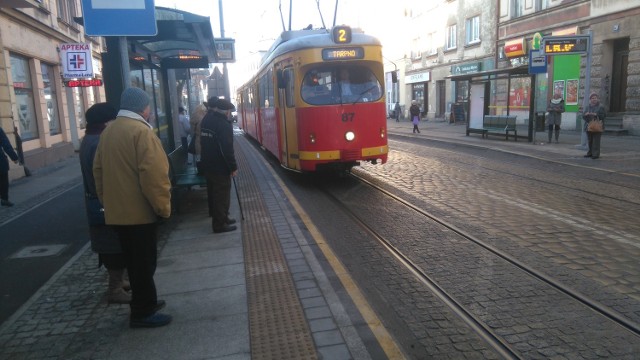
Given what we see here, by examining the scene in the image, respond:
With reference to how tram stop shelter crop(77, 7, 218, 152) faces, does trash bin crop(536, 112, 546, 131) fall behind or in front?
in front

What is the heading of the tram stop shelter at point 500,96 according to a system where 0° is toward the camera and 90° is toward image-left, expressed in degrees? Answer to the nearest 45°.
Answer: approximately 45°

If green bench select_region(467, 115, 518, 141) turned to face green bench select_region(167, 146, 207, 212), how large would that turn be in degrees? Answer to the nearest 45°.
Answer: approximately 45° to its left

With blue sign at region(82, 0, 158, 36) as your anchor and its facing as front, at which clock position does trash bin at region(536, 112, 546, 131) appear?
The trash bin is roughly at 8 o'clock from the blue sign.

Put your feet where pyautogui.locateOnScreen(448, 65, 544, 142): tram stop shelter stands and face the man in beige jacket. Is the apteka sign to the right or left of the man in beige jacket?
right

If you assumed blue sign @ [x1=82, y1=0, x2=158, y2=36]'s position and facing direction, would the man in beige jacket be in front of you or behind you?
in front

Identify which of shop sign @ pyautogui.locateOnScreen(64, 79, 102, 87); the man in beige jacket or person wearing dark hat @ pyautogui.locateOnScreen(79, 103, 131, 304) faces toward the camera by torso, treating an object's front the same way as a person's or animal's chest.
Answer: the shop sign

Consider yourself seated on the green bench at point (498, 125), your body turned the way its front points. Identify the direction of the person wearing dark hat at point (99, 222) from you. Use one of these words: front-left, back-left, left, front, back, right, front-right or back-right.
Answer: front-left

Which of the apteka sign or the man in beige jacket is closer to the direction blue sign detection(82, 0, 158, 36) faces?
the man in beige jacket

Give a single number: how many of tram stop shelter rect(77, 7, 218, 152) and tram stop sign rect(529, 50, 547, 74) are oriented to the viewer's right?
1
